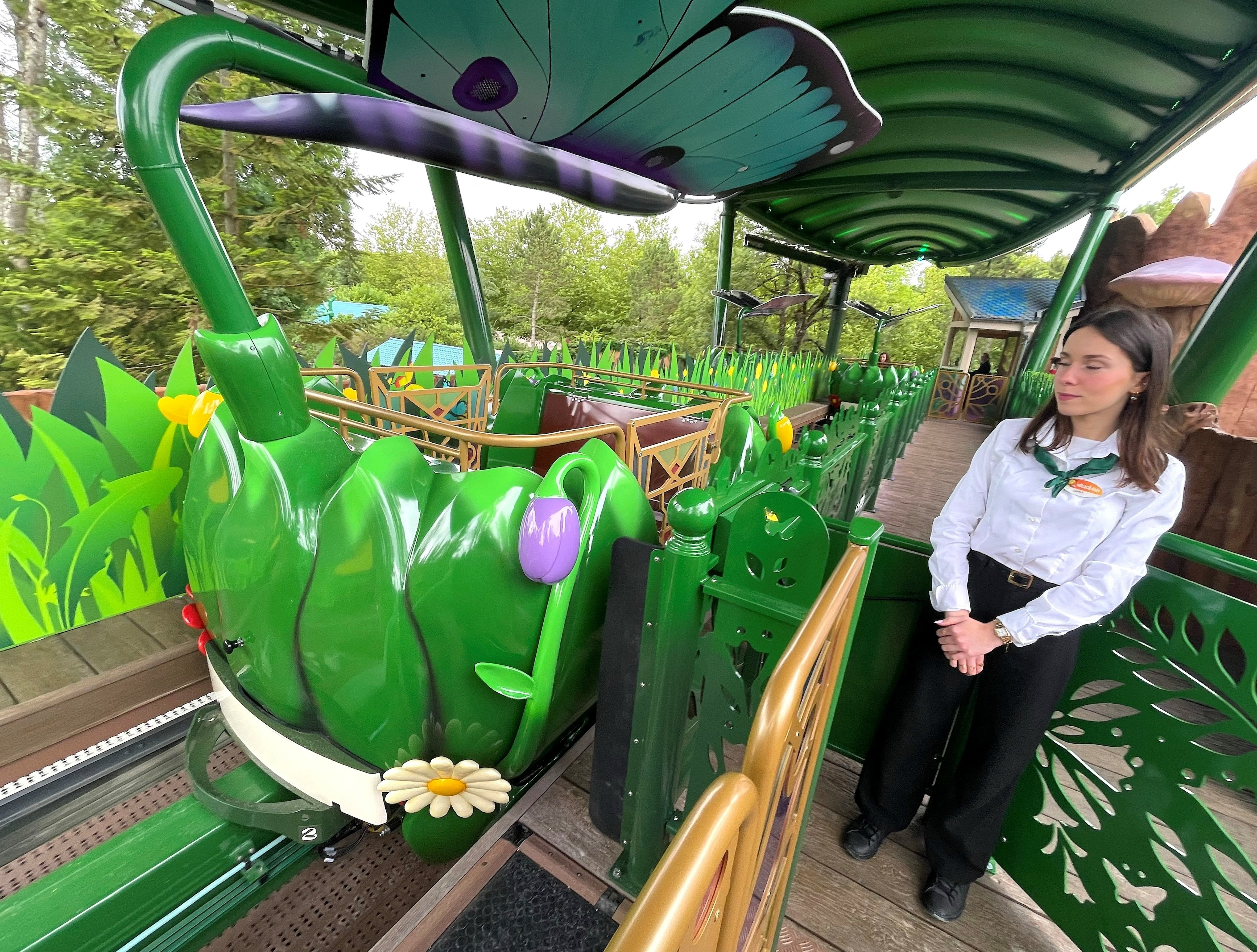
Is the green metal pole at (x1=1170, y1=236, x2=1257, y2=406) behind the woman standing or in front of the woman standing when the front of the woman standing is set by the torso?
behind

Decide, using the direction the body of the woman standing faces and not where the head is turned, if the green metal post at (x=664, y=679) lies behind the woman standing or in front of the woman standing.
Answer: in front

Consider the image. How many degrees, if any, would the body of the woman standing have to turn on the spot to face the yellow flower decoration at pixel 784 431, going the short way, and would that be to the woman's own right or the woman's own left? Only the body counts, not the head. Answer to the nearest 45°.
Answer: approximately 90° to the woman's own right

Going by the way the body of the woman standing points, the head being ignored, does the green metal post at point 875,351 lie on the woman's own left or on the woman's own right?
on the woman's own right

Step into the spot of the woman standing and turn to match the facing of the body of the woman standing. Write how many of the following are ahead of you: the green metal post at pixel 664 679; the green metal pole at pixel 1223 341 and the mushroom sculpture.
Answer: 1

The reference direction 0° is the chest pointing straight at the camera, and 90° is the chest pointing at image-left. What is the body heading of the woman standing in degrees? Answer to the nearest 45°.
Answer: approximately 45°
